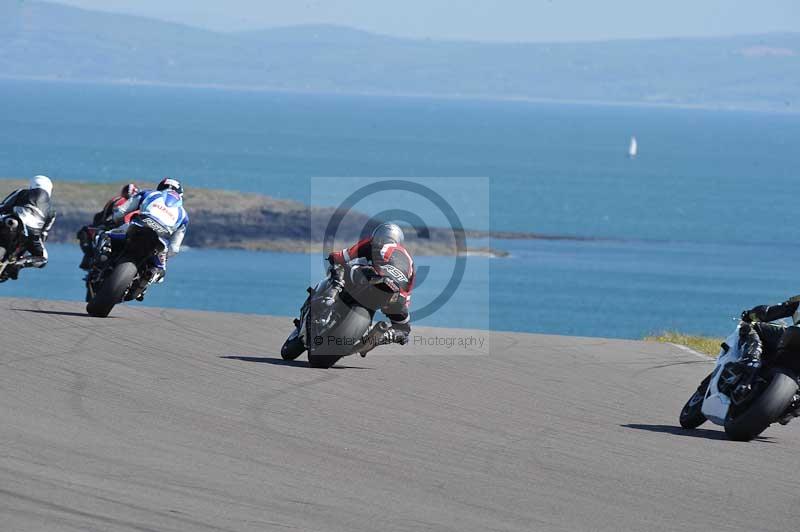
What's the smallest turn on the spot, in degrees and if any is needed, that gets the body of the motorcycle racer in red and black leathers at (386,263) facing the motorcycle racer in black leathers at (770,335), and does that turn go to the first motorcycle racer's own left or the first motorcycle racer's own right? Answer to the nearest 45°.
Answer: approximately 180°

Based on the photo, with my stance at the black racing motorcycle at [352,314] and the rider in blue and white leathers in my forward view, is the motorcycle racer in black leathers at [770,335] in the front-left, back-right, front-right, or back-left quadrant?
back-right

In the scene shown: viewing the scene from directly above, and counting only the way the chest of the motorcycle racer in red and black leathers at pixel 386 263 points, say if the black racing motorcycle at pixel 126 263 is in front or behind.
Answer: in front

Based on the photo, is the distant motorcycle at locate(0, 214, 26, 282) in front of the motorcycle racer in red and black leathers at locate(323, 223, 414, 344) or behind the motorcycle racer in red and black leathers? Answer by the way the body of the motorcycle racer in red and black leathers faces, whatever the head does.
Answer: in front

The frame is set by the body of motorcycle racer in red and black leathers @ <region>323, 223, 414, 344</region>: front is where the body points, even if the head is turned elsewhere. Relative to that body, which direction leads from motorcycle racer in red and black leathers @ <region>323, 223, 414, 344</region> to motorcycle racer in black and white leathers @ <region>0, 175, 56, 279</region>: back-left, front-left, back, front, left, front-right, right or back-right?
front

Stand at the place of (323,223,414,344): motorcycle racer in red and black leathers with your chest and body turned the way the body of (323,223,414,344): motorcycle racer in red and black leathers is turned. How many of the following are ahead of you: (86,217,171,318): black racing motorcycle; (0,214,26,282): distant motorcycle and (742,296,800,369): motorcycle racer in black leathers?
2

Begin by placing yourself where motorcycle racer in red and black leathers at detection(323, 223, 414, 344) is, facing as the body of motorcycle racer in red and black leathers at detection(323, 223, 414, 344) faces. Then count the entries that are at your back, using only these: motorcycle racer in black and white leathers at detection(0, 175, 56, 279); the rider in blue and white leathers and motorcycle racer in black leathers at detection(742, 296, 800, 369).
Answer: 1

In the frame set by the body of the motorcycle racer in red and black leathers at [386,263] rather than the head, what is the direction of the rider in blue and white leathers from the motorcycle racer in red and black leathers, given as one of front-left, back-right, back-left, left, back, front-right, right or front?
front

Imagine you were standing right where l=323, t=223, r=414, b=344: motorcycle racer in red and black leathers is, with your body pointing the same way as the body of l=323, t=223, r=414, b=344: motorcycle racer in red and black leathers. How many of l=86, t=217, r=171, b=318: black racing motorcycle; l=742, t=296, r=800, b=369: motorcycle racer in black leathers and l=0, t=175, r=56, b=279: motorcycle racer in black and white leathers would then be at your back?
1

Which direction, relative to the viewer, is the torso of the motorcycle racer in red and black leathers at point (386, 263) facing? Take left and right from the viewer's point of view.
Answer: facing away from the viewer and to the left of the viewer
